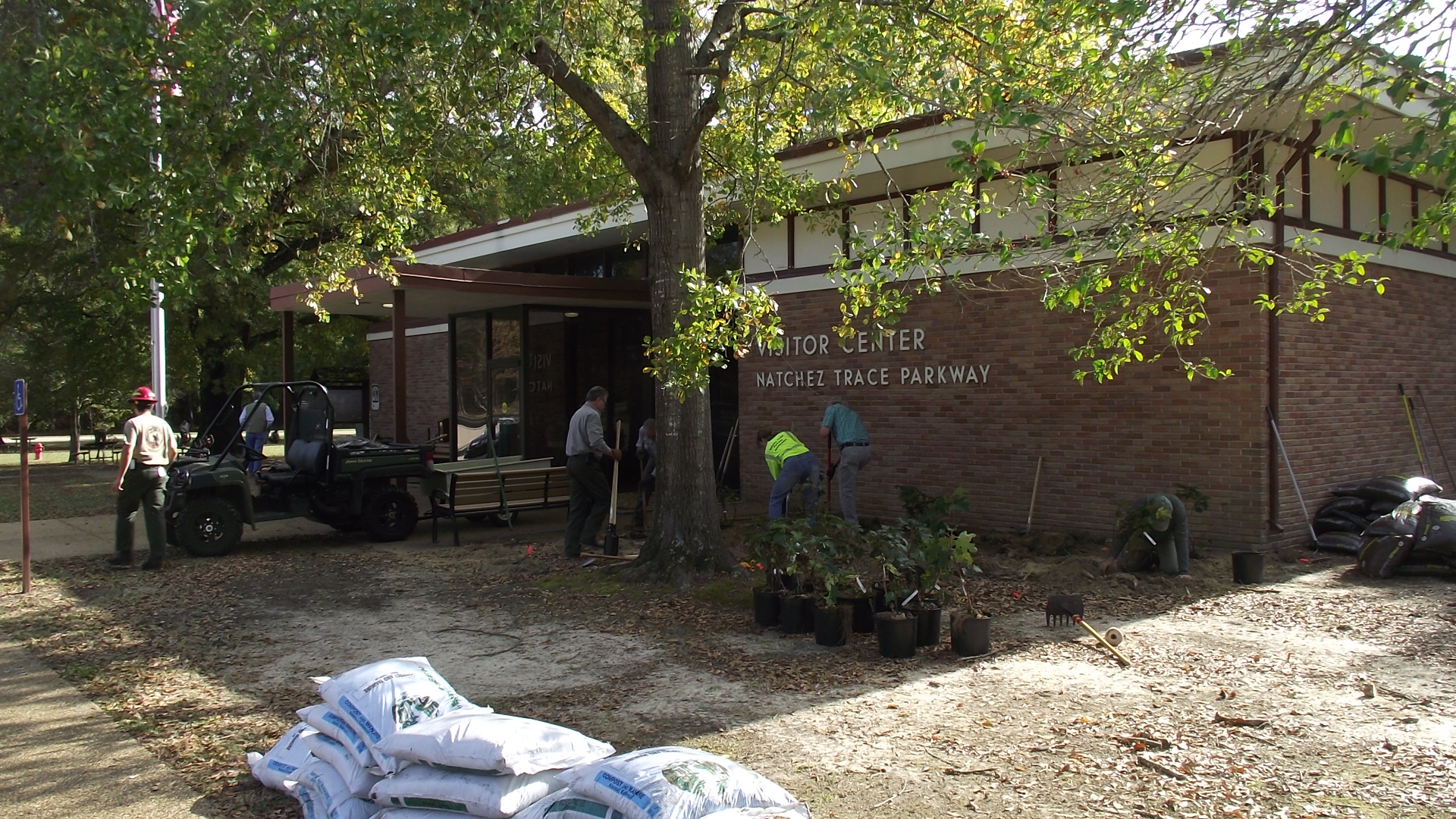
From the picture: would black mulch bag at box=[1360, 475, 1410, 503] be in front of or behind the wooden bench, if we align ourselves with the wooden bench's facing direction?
behind

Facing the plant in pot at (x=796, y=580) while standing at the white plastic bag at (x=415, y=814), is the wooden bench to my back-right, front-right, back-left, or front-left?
front-left

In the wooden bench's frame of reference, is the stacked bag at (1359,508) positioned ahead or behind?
behind
